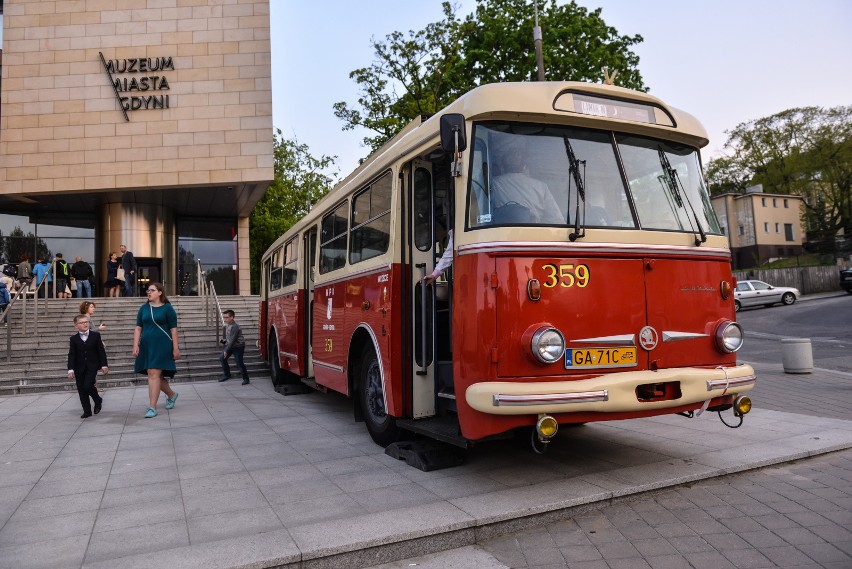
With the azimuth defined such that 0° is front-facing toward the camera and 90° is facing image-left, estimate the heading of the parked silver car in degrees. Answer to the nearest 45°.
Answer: approximately 270°

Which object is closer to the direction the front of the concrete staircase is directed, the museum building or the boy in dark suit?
the boy in dark suit

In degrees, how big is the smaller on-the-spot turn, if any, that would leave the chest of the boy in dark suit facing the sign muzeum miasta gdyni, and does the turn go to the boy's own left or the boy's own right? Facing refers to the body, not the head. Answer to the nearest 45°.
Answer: approximately 180°

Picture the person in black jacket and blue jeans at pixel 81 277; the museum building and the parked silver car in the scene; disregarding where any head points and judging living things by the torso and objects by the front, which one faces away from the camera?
the person in black jacket and blue jeans

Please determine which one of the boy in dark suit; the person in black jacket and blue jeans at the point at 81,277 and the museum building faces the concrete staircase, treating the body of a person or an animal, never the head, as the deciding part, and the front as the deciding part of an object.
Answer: the museum building

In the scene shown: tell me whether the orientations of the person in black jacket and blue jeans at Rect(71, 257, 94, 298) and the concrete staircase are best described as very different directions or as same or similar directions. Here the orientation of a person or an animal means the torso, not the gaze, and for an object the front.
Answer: very different directions

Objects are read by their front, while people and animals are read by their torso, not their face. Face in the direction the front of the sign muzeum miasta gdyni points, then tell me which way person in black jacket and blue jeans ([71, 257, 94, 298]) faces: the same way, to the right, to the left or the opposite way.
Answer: the opposite way

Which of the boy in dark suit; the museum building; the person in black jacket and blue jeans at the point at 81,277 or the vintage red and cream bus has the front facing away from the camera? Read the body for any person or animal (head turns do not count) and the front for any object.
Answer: the person in black jacket and blue jeans

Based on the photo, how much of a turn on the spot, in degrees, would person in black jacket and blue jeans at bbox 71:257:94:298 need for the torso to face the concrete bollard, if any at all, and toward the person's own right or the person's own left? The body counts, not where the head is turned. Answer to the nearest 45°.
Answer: approximately 135° to the person's own right

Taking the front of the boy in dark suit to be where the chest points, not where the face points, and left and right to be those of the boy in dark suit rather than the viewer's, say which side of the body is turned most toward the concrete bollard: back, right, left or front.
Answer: left
